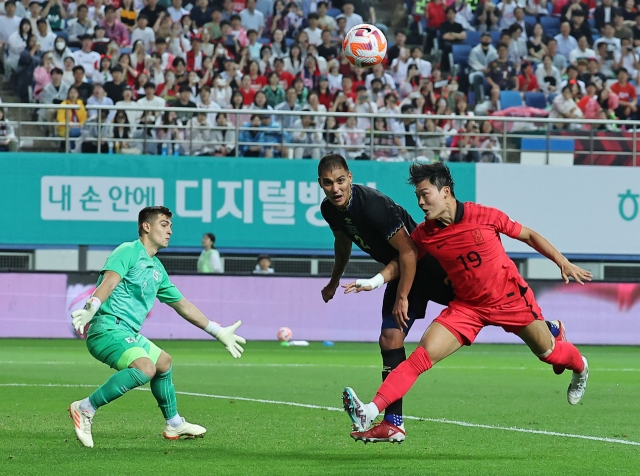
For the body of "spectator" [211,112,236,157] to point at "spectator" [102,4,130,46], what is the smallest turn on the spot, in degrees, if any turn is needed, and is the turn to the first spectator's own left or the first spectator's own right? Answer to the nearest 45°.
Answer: approximately 135° to the first spectator's own right

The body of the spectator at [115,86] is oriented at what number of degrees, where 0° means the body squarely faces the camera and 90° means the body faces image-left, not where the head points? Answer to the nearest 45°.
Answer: approximately 0°

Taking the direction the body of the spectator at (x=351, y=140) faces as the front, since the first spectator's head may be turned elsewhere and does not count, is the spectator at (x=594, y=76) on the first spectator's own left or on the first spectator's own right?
on the first spectator's own left

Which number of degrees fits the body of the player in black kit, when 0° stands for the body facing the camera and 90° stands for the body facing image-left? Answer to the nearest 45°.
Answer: approximately 45°

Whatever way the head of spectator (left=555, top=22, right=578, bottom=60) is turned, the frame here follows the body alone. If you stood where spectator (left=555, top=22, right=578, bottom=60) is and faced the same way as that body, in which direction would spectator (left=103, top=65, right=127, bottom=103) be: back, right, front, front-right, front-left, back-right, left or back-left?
front-right

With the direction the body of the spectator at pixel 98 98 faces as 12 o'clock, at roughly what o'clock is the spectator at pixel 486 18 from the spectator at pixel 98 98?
the spectator at pixel 486 18 is roughly at 8 o'clock from the spectator at pixel 98 98.

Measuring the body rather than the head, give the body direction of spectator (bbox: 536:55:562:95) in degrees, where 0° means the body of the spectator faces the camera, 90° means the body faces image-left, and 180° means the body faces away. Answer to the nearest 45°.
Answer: approximately 0°

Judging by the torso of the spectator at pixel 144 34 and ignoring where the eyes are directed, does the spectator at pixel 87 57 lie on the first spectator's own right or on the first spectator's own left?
on the first spectator's own right

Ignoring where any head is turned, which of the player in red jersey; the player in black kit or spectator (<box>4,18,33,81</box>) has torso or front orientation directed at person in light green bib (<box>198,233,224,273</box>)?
spectator (<box>4,18,33,81</box>)

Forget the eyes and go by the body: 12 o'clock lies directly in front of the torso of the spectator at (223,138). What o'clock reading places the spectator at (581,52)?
the spectator at (581,52) is roughly at 8 o'clock from the spectator at (223,138).
